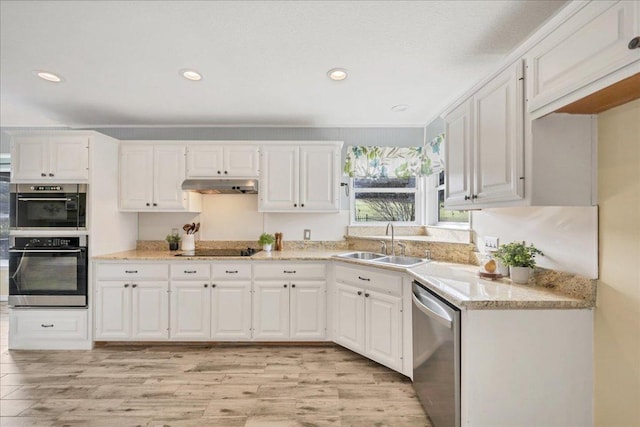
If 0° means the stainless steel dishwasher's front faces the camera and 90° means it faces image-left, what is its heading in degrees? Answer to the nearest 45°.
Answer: approximately 45°

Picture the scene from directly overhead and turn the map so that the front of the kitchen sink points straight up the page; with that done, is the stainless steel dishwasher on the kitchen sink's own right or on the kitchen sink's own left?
on the kitchen sink's own left

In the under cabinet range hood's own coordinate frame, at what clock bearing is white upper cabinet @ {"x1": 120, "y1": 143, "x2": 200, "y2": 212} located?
The white upper cabinet is roughly at 4 o'clock from the under cabinet range hood.

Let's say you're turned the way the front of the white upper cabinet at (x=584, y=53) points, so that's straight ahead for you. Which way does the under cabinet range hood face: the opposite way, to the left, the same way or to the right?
to the left

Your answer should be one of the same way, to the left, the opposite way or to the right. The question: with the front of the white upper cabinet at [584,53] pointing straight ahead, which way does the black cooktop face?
to the left

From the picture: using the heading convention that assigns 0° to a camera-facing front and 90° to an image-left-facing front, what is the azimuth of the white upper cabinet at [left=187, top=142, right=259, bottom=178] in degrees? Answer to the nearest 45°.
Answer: approximately 0°

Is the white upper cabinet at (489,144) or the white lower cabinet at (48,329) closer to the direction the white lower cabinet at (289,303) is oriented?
the white upper cabinet

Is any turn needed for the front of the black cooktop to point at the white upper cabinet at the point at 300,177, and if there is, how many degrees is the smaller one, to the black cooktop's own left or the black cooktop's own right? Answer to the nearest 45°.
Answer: approximately 45° to the black cooktop's own left

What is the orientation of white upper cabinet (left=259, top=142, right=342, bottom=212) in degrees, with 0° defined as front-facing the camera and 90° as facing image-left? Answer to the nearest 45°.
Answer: approximately 0°
